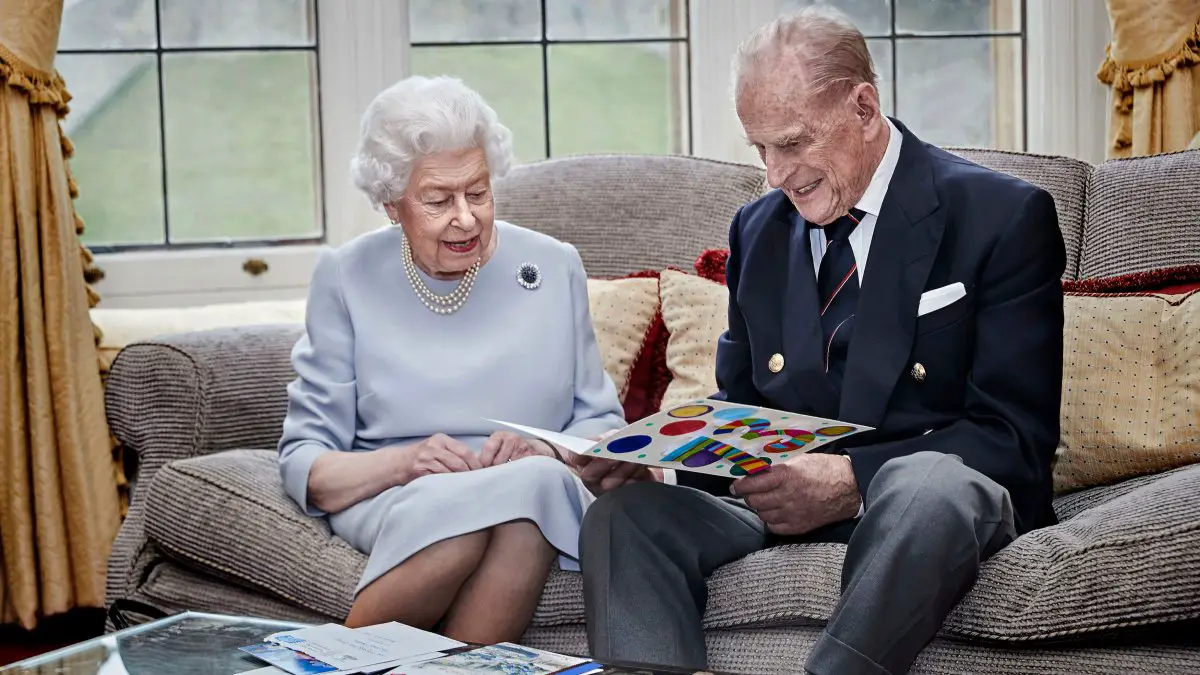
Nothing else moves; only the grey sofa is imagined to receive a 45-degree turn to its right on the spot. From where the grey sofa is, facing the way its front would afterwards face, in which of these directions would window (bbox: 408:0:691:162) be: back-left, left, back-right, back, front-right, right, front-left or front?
back-right

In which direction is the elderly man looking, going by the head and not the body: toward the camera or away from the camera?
toward the camera

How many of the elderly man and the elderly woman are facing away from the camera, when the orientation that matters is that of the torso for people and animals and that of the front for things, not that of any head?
0

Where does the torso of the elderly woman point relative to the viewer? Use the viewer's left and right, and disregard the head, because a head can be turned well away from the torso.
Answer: facing the viewer

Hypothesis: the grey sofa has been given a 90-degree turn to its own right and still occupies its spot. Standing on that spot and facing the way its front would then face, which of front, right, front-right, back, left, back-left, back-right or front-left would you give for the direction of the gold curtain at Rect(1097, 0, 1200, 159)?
back-right

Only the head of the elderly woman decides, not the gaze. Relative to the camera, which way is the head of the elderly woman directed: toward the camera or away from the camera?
toward the camera

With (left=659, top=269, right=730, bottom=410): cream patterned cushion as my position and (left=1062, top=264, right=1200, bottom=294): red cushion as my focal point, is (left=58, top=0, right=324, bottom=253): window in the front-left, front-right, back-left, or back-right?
back-left

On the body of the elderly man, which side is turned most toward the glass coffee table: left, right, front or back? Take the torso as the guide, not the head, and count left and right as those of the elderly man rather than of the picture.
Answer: front

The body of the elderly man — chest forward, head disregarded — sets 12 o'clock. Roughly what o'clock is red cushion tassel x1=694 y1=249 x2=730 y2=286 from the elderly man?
The red cushion tassel is roughly at 4 o'clock from the elderly man.

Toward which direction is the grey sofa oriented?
toward the camera
